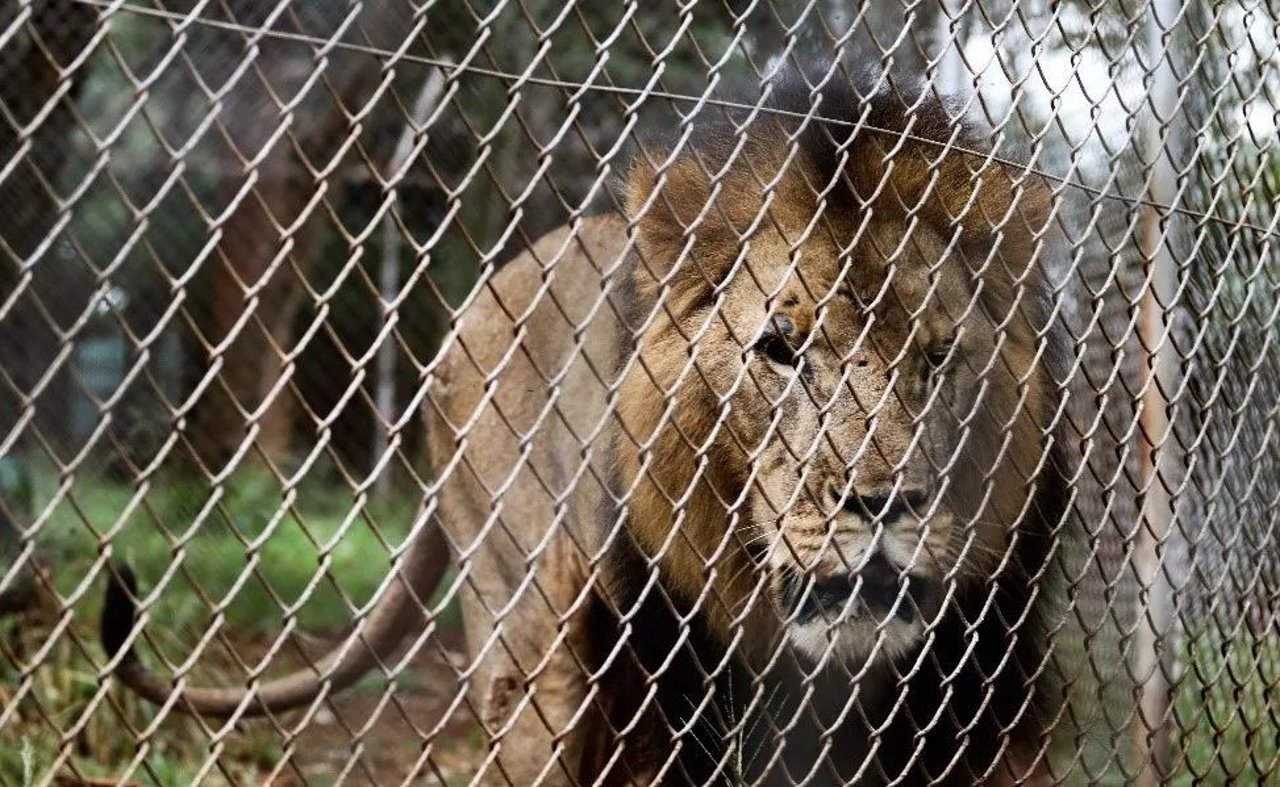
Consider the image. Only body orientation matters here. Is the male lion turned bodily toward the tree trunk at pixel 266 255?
no

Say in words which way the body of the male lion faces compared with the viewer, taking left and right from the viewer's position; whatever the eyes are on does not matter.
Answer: facing the viewer and to the right of the viewer

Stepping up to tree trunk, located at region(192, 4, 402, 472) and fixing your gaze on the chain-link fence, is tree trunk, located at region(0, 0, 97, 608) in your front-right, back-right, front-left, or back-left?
front-right

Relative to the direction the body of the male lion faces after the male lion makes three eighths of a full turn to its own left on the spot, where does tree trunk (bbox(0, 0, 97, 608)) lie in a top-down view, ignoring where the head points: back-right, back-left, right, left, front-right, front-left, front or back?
front-left
